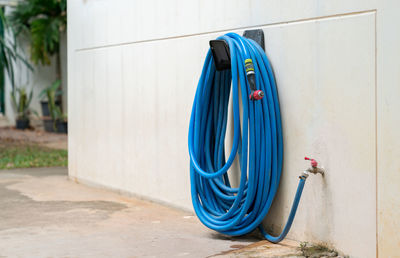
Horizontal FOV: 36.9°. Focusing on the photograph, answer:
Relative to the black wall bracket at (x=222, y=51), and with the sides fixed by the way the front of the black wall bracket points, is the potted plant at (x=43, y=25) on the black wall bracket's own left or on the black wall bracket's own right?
on the black wall bracket's own right

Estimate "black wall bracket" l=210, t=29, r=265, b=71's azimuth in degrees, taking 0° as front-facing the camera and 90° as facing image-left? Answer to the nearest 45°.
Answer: approximately 45°

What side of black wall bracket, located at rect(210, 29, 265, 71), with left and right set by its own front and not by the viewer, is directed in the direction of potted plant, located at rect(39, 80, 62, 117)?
right

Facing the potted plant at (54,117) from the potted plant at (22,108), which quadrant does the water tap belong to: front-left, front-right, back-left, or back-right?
front-right

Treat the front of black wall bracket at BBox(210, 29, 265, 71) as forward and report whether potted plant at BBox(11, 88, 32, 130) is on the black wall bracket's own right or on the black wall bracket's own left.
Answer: on the black wall bracket's own right

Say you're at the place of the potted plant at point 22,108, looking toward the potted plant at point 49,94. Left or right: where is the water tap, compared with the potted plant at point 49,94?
right
